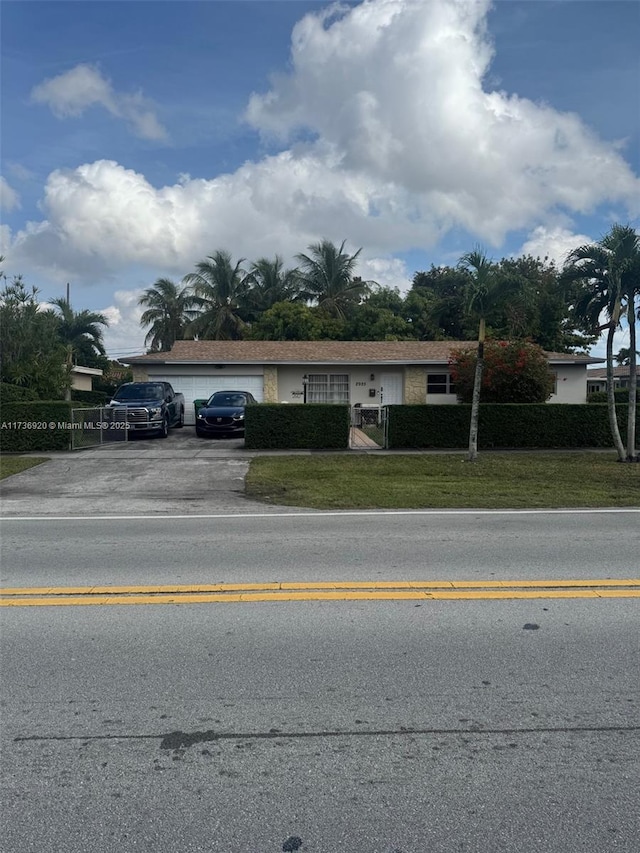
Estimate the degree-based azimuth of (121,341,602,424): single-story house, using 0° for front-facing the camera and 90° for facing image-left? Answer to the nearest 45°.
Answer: approximately 0°

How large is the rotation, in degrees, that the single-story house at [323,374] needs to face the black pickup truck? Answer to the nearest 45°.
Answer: approximately 45° to its right

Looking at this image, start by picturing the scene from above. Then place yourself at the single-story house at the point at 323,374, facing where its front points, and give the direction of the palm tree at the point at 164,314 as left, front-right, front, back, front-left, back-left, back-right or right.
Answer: back-right

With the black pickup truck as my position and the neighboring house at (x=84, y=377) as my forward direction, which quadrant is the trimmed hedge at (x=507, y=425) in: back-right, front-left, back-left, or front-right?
back-right

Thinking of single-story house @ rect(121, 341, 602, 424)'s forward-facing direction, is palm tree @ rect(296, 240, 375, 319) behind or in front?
behind

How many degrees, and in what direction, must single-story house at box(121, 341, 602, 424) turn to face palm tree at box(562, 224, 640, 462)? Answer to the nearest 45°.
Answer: approximately 45° to its left

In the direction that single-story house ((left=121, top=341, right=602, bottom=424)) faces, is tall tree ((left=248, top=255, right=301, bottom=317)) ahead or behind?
behind

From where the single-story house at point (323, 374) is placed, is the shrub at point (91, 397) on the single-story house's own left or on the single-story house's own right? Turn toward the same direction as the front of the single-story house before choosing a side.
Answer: on the single-story house's own right

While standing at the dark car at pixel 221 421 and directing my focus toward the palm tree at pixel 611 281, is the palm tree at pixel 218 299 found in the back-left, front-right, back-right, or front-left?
back-left

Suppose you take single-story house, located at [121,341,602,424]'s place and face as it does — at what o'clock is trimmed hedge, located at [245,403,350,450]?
The trimmed hedge is roughly at 12 o'clock from the single-story house.

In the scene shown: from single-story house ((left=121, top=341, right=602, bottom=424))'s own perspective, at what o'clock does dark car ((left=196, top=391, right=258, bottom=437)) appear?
The dark car is roughly at 1 o'clock from the single-story house.
